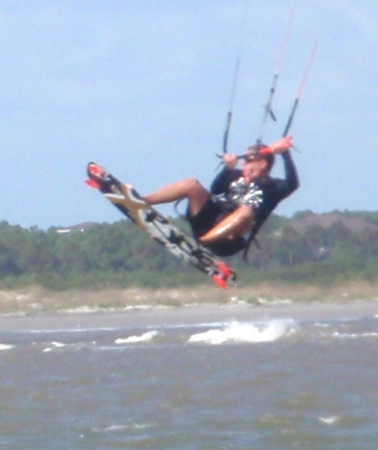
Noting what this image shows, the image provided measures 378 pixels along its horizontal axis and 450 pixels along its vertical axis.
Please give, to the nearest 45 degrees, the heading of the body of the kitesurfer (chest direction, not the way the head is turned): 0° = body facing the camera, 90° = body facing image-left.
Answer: approximately 45°
